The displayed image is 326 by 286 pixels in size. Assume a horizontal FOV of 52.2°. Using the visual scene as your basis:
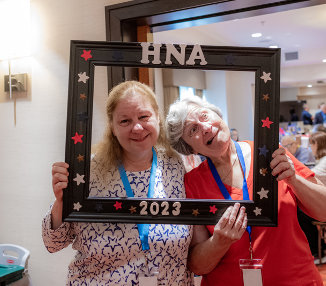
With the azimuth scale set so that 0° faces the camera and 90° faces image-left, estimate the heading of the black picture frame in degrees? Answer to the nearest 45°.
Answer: approximately 0°

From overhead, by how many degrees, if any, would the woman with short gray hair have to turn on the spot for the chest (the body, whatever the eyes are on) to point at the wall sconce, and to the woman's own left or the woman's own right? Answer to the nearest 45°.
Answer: approximately 135° to the woman's own right

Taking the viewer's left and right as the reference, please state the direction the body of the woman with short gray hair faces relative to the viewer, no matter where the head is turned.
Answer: facing the viewer
